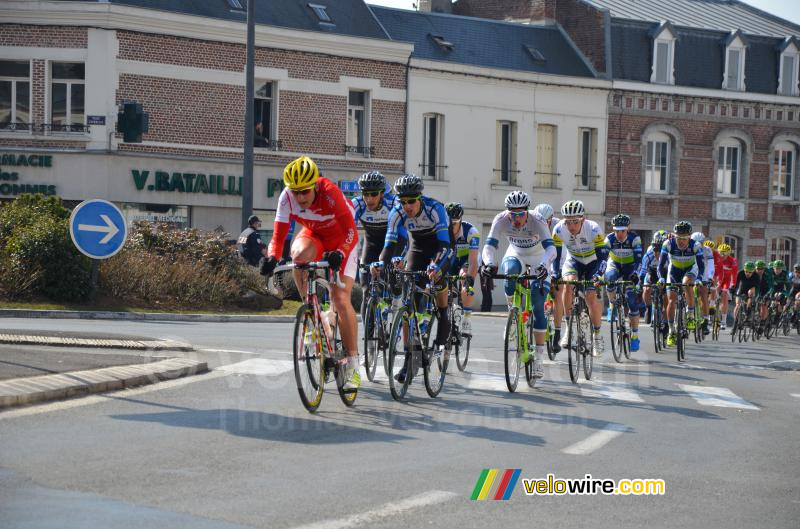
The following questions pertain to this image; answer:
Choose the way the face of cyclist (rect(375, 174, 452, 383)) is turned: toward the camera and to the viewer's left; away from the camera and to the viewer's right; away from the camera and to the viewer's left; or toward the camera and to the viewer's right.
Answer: toward the camera and to the viewer's left

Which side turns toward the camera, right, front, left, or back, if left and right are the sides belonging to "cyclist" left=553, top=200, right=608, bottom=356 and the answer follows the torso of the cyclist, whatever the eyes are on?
front

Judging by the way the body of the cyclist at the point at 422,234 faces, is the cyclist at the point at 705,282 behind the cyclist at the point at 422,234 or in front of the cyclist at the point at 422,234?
behind

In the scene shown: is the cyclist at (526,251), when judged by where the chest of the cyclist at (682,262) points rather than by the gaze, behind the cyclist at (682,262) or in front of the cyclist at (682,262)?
in front

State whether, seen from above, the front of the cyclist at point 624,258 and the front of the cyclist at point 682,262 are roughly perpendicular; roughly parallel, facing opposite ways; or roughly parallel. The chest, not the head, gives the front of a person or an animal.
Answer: roughly parallel

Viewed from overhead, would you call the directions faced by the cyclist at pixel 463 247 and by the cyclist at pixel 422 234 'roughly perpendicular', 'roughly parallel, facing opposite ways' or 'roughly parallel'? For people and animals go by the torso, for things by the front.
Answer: roughly parallel

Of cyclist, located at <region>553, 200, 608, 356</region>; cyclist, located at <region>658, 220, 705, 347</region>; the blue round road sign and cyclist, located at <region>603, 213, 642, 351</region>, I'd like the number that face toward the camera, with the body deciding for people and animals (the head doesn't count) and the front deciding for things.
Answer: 4

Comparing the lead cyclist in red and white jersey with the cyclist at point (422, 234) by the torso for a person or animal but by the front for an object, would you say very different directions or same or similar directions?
same or similar directions

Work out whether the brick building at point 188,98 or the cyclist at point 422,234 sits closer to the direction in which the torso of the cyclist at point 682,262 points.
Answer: the cyclist

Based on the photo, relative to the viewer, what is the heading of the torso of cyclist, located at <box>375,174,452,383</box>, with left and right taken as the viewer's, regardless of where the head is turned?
facing the viewer and to the left of the viewer

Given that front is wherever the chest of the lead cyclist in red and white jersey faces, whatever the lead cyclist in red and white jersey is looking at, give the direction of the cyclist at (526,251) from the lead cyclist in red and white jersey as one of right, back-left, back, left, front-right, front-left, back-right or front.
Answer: back

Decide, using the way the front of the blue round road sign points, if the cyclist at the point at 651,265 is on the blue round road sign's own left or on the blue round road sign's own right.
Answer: on the blue round road sign's own left

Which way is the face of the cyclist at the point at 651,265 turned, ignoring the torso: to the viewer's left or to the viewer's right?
to the viewer's left

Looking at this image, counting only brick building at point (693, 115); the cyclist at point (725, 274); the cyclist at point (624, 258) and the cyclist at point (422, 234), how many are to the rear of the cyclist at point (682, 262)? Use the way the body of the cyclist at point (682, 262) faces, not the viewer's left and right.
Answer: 2

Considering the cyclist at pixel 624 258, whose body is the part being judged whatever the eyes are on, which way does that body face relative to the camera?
toward the camera

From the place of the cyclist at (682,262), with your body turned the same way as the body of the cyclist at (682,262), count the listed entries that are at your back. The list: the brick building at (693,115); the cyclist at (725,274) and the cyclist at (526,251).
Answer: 2

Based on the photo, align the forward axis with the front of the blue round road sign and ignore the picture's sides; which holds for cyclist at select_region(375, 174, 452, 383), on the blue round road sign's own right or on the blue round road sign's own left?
on the blue round road sign's own left

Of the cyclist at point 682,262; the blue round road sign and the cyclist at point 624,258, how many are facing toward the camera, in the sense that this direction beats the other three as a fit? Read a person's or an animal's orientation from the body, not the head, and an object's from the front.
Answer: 3
